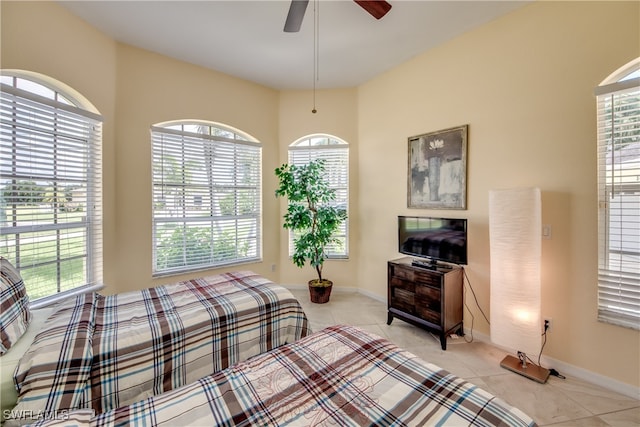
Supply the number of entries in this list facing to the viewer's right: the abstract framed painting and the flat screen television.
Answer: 0

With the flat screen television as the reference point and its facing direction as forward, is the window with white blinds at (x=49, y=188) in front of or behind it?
in front

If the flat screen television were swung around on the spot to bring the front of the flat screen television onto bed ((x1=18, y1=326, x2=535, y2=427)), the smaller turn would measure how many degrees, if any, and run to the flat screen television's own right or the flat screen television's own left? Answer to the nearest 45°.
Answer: approximately 45° to the flat screen television's own left

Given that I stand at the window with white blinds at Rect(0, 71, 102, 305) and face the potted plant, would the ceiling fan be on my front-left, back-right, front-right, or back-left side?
front-right

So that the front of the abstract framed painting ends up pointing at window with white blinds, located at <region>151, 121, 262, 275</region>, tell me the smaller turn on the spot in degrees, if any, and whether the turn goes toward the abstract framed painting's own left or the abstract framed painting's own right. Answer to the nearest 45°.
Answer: approximately 45° to the abstract framed painting's own right

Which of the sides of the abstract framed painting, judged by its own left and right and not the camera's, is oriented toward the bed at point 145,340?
front

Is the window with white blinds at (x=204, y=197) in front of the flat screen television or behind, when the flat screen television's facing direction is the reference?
in front

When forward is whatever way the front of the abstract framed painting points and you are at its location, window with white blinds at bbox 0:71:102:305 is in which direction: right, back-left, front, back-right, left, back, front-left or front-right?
front

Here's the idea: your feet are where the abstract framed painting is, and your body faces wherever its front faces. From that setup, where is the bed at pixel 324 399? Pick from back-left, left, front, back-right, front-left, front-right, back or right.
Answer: front-left

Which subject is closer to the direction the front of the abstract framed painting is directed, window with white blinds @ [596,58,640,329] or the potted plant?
the potted plant

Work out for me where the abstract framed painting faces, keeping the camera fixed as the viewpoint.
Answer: facing the viewer and to the left of the viewer

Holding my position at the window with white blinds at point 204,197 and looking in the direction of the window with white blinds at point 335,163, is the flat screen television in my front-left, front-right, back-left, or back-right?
front-right

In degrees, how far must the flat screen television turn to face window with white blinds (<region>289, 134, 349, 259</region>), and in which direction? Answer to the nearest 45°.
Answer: approximately 90° to its right
